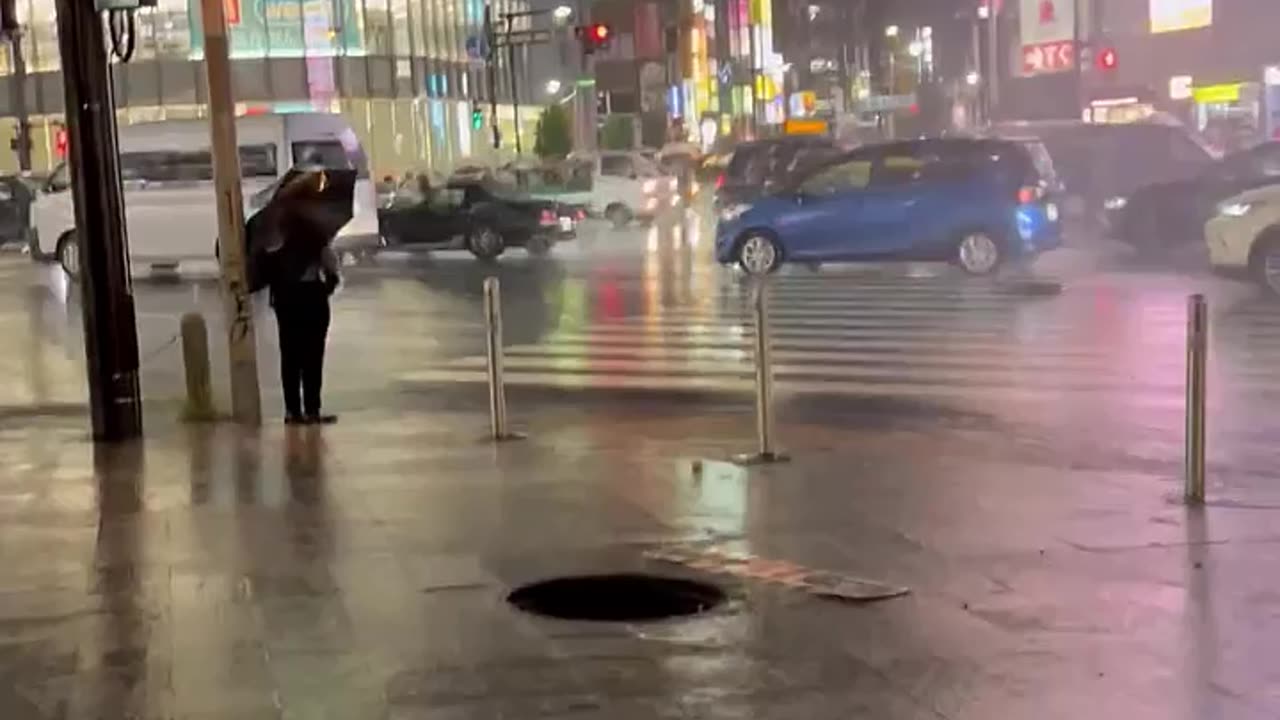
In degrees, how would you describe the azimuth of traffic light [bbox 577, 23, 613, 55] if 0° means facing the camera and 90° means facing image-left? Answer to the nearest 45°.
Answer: approximately 0°

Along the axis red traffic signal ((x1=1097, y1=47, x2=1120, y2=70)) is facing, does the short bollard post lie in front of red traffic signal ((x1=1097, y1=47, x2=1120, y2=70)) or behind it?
in front

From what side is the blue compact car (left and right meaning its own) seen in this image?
left

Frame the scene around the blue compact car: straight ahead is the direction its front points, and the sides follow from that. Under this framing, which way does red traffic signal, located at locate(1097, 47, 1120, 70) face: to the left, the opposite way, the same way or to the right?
to the left

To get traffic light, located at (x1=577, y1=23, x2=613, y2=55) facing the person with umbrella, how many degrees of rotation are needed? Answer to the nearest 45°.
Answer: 0° — it already faces them

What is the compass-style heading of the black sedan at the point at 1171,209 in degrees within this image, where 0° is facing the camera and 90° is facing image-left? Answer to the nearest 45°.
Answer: approximately 90°

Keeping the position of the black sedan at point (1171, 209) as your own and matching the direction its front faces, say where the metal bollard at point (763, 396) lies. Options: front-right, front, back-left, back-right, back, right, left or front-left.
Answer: left

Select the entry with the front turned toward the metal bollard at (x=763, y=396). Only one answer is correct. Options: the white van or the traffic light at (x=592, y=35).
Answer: the traffic light

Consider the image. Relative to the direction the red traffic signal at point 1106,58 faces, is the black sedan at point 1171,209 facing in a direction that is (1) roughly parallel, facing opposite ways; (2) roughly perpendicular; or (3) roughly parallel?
roughly perpendicular

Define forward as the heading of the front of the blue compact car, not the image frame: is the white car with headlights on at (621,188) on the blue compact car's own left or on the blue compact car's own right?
on the blue compact car's own right
